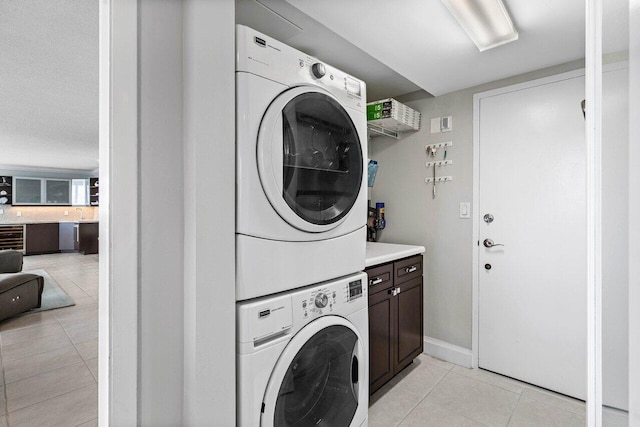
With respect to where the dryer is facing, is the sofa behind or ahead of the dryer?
behind

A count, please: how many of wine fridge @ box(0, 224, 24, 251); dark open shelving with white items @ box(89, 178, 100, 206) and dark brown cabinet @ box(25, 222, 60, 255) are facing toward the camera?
3

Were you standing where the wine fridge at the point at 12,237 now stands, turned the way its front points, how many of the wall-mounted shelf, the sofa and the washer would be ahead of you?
3

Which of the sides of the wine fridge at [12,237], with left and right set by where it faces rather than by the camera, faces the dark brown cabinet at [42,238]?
left

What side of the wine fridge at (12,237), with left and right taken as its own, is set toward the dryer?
front

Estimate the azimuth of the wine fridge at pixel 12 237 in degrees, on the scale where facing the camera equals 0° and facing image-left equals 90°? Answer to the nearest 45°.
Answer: approximately 0°

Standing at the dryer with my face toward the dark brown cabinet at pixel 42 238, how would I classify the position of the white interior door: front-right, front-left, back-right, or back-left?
back-right

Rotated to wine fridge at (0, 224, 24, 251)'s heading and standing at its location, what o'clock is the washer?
The washer is roughly at 12 o'clock from the wine fridge.

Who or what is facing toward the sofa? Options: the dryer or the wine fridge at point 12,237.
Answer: the wine fridge

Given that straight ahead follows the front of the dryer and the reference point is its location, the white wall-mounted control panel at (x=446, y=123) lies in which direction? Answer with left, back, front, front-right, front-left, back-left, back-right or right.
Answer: left

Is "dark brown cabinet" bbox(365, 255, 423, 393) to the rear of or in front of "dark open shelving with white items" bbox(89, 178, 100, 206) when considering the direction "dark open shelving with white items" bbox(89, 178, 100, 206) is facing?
in front

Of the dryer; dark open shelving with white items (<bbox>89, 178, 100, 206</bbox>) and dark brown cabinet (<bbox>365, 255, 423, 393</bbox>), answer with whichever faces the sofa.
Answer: the dark open shelving with white items
